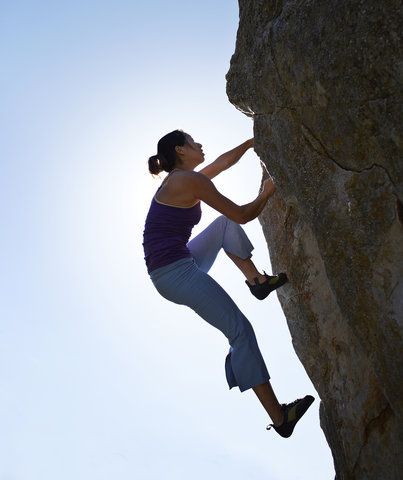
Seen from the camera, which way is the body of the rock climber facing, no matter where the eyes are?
to the viewer's right

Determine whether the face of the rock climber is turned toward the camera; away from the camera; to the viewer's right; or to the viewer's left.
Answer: to the viewer's right
